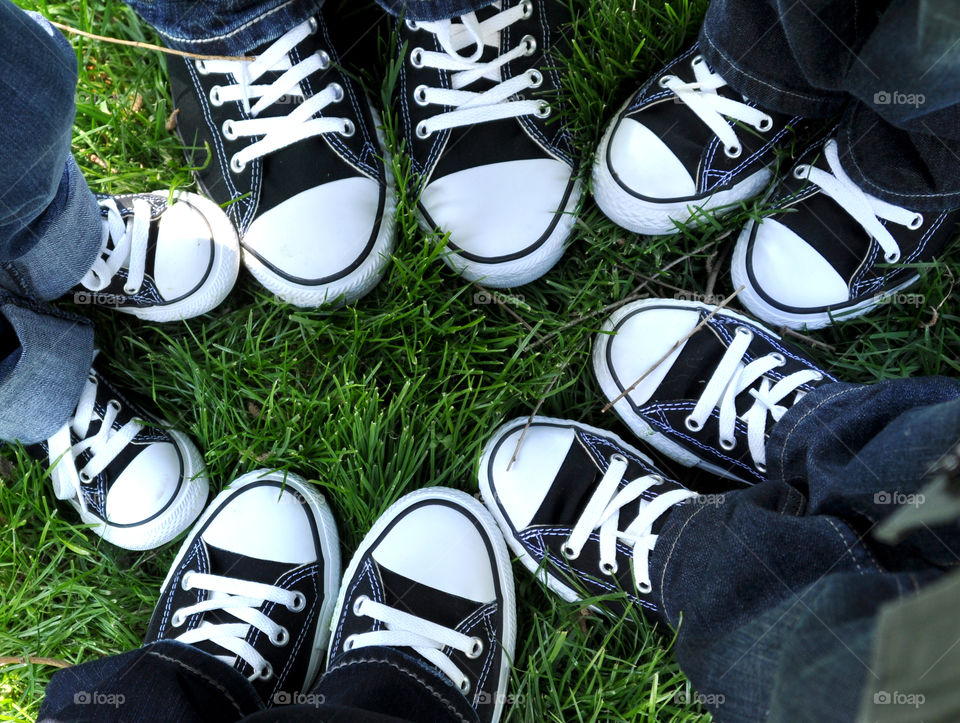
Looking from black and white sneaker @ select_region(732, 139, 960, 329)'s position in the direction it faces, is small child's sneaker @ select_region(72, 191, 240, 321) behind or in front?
in front

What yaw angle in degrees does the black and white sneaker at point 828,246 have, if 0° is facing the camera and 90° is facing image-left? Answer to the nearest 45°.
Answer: approximately 45°

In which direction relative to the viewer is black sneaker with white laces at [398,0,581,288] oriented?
toward the camera

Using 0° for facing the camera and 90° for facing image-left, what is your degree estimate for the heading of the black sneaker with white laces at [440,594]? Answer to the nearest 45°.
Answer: approximately 180°

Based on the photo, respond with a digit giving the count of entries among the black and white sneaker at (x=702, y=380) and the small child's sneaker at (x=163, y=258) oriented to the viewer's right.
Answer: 1

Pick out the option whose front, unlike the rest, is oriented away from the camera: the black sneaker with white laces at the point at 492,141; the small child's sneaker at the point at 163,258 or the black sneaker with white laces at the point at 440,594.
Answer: the black sneaker with white laces at the point at 440,594

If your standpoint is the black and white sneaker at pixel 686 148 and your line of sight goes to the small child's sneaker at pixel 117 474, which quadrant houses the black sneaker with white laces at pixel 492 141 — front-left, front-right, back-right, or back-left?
front-right

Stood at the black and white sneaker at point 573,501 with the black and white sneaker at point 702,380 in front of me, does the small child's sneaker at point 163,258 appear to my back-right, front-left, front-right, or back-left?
back-left

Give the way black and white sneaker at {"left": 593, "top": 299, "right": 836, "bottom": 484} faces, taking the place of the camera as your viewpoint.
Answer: facing away from the viewer and to the left of the viewer

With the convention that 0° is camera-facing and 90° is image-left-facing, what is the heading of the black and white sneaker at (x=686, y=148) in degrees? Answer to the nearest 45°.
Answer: approximately 45°

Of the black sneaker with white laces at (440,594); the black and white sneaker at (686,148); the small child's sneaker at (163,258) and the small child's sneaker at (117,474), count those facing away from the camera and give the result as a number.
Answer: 1
